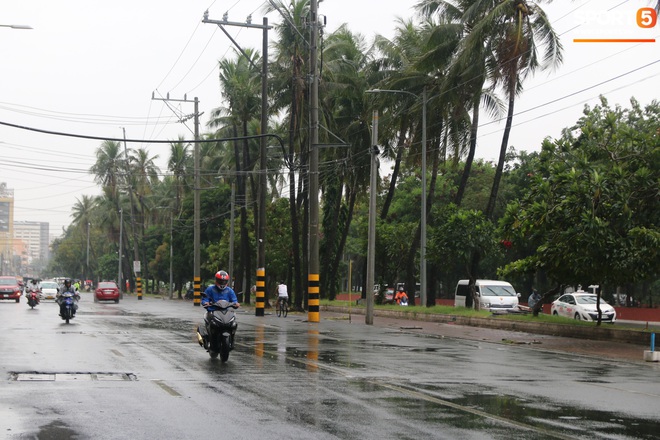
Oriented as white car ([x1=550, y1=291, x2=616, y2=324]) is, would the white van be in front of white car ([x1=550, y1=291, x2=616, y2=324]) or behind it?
behind

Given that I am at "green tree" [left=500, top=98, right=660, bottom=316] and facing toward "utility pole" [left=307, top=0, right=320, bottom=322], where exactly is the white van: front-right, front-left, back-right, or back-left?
front-right

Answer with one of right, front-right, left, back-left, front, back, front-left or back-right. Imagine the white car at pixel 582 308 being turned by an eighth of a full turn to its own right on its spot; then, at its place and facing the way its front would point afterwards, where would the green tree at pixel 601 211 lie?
front

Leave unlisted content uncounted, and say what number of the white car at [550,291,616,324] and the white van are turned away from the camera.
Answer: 0

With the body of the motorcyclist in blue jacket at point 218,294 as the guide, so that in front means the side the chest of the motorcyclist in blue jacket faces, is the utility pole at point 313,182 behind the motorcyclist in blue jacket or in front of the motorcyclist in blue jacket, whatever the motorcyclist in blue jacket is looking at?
behind

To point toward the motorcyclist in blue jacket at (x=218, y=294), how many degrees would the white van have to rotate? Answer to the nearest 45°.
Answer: approximately 45° to its right

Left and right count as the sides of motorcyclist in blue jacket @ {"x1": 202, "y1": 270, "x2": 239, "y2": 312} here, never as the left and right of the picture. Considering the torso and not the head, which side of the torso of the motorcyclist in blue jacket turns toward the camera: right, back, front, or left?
front
